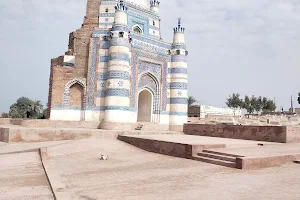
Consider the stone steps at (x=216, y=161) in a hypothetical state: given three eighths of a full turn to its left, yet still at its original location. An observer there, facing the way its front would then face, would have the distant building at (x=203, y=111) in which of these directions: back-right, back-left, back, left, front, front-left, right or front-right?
left

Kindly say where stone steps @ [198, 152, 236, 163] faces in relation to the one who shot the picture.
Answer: facing the viewer and to the left of the viewer

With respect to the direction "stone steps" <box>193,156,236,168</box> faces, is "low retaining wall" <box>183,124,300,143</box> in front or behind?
behind

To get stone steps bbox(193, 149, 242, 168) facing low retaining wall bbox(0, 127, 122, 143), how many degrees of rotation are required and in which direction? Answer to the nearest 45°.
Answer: approximately 90° to its right

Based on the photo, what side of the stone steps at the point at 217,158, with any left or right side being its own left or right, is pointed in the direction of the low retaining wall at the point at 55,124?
right

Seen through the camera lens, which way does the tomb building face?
facing the viewer and to the right of the viewer

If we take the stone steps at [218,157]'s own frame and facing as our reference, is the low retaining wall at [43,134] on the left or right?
on its right
